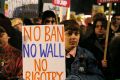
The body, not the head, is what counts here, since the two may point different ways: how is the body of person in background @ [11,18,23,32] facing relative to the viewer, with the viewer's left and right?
facing the viewer and to the right of the viewer

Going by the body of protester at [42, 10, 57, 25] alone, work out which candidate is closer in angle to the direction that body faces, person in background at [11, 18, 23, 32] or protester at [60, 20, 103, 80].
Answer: the protester

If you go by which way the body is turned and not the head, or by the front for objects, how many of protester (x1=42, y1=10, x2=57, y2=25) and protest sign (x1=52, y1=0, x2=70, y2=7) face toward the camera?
2

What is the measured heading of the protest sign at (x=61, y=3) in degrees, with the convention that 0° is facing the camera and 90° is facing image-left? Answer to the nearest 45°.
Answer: approximately 0°

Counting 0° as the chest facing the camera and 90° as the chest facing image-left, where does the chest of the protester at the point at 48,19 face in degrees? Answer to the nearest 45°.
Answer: approximately 0°

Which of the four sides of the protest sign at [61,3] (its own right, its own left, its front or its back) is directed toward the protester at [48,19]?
front

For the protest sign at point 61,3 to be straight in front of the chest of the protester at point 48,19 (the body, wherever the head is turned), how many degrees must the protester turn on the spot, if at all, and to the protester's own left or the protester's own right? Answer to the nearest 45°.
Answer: approximately 180°

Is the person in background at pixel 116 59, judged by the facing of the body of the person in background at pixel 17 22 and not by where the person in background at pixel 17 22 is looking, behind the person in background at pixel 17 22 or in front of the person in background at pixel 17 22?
in front
